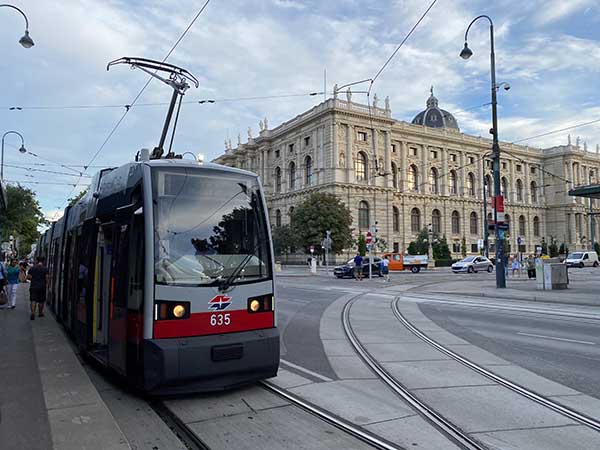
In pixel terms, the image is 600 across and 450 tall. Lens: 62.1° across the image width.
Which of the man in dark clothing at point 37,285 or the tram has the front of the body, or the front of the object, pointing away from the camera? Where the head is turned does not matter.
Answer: the man in dark clothing

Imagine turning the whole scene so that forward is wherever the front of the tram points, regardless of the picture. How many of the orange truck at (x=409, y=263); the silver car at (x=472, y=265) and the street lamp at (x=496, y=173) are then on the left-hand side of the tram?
3

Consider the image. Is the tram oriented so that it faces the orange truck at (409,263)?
no

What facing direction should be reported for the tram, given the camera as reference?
facing the viewer and to the right of the viewer

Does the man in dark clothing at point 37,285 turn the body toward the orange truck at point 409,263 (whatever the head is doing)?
no

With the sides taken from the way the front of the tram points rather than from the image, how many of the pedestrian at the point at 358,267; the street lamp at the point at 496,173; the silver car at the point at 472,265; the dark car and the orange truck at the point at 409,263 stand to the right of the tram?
0

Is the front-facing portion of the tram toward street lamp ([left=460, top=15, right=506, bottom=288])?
no

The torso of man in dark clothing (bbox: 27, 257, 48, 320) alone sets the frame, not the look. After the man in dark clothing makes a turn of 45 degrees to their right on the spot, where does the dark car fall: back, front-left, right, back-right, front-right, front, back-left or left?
front

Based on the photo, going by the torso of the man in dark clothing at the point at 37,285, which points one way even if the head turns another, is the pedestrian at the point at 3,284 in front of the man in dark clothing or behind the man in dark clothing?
in front

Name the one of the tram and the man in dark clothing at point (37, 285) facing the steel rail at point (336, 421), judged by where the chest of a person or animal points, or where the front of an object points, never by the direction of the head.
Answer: the tram

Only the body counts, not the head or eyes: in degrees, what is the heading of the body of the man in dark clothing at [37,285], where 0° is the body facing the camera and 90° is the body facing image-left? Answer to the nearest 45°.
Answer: approximately 180°

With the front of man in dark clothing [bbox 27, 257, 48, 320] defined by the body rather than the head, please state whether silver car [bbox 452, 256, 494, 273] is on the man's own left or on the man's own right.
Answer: on the man's own right

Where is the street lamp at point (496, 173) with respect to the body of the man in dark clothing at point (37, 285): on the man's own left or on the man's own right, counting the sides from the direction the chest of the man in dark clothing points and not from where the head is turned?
on the man's own right

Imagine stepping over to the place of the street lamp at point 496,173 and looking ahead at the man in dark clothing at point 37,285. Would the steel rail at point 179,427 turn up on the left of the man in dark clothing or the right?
left
